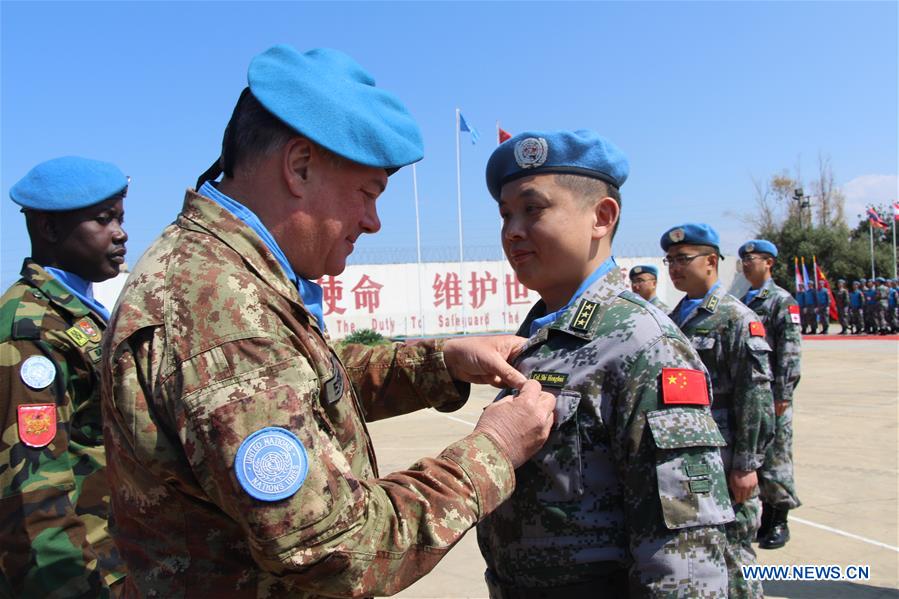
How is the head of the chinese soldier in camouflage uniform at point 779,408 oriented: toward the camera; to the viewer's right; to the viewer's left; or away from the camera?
to the viewer's left

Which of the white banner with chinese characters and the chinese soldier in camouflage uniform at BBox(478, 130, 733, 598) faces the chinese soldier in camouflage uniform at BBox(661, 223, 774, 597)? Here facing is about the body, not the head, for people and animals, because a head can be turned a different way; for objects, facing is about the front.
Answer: the white banner with chinese characters

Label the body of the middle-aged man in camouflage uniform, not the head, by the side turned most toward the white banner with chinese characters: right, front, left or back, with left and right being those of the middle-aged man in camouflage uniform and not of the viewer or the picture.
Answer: left

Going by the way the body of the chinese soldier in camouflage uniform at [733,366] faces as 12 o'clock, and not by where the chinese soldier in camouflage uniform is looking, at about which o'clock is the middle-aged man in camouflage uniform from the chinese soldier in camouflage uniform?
The middle-aged man in camouflage uniform is roughly at 11 o'clock from the chinese soldier in camouflage uniform.

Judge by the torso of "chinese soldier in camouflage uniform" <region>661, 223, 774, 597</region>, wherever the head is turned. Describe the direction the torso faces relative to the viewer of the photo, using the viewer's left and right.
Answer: facing the viewer and to the left of the viewer

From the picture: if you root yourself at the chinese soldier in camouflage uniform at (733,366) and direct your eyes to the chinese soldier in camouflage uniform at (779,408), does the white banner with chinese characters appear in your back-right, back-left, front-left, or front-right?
front-left

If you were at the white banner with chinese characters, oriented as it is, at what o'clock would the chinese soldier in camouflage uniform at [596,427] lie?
The chinese soldier in camouflage uniform is roughly at 12 o'clock from the white banner with chinese characters.

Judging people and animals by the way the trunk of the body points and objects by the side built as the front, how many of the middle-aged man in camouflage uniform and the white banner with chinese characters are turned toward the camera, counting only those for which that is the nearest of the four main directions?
1

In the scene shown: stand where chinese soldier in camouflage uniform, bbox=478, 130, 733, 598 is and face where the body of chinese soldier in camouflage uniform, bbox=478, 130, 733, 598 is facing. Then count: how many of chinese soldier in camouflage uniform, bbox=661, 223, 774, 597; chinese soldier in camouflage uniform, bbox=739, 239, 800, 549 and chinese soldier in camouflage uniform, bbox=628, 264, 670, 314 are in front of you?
0

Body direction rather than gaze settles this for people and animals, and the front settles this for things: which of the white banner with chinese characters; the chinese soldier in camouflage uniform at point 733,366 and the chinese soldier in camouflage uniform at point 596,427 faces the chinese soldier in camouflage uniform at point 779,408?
the white banner with chinese characters

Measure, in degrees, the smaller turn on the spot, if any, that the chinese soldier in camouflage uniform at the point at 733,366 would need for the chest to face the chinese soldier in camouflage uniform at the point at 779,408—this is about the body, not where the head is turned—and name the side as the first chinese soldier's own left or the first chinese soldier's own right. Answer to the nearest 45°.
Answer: approximately 135° to the first chinese soldier's own right

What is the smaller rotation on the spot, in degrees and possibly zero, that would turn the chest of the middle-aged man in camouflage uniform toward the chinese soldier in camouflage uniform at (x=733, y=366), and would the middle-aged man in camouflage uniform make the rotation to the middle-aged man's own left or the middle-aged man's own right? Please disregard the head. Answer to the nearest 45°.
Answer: approximately 45° to the middle-aged man's own left

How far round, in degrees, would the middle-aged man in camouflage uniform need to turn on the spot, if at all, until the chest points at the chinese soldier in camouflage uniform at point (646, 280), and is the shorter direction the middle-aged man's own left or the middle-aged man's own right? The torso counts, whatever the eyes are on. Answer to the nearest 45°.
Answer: approximately 45° to the middle-aged man's own left

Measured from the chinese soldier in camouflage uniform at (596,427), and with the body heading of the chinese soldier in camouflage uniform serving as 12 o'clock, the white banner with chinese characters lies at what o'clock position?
The white banner with chinese characters is roughly at 4 o'clock from the chinese soldier in camouflage uniform.

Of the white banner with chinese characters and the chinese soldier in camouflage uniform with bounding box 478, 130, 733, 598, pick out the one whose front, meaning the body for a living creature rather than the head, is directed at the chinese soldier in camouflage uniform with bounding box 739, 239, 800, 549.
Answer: the white banner with chinese characters

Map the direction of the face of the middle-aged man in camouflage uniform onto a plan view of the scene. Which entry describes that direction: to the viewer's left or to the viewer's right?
to the viewer's right

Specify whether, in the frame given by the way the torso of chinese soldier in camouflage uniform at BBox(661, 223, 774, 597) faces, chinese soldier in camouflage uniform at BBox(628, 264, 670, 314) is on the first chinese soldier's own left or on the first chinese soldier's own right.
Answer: on the first chinese soldier's own right

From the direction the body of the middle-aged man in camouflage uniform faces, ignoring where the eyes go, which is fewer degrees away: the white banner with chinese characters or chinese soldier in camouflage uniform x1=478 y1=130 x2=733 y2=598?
the chinese soldier in camouflage uniform

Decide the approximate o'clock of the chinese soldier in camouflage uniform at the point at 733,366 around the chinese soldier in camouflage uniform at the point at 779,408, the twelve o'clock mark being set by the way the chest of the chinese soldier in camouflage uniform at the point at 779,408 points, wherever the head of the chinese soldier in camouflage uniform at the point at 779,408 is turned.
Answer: the chinese soldier in camouflage uniform at the point at 733,366 is roughly at 11 o'clock from the chinese soldier in camouflage uniform at the point at 779,408.

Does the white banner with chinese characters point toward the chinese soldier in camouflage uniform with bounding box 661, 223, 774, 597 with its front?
yes

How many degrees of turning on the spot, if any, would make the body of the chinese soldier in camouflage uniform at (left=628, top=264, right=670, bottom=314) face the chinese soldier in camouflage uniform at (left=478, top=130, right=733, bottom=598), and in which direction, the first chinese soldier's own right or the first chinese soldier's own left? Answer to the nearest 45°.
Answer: approximately 45° to the first chinese soldier's own left

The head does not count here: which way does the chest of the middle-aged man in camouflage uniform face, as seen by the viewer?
to the viewer's right

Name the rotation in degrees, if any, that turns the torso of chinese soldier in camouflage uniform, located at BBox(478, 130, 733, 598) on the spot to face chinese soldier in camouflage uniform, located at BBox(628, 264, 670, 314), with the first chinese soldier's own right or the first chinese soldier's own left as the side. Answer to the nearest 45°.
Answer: approximately 135° to the first chinese soldier's own right

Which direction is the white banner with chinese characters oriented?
toward the camera
